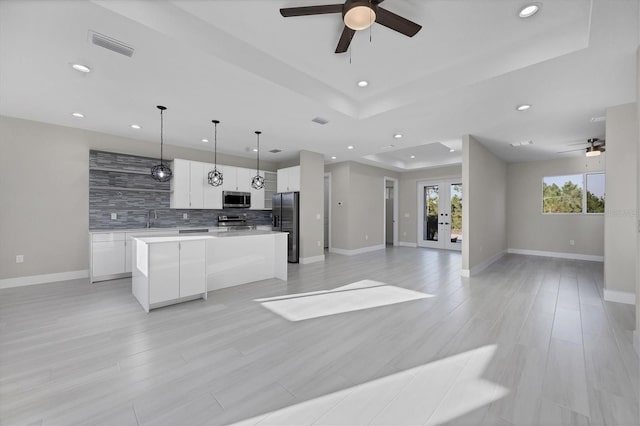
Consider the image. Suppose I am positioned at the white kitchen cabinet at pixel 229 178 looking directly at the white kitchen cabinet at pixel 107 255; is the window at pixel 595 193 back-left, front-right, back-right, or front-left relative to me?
back-left

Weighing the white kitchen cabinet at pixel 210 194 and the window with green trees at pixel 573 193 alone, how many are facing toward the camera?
2

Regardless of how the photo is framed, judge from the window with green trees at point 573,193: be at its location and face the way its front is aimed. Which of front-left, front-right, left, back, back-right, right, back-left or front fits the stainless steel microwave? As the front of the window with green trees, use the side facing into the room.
front-right

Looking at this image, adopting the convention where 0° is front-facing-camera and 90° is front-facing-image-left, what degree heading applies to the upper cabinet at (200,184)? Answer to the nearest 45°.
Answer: approximately 315°

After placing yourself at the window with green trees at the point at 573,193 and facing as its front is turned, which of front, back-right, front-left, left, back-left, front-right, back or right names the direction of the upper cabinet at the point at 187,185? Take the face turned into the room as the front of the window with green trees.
front-right

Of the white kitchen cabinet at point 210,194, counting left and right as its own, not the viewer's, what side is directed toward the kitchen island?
front

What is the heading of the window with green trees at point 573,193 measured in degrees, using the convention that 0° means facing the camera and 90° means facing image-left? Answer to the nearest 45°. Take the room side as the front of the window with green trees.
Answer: approximately 0°

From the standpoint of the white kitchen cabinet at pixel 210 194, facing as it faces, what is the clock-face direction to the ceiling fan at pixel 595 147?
The ceiling fan is roughly at 10 o'clock from the white kitchen cabinet.

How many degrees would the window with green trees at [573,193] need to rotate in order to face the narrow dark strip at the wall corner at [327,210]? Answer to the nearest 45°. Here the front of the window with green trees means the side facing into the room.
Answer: approximately 45° to its right
